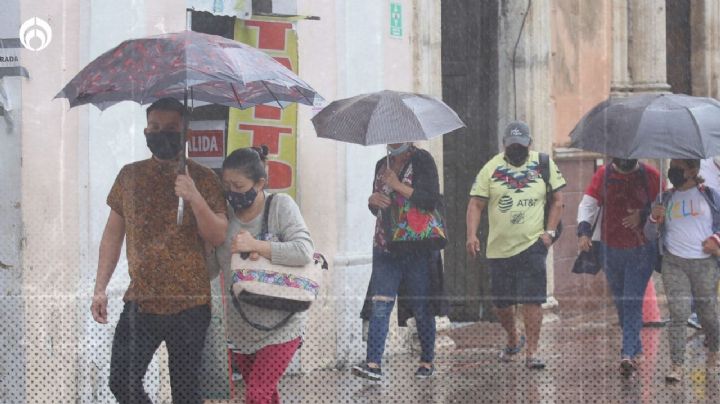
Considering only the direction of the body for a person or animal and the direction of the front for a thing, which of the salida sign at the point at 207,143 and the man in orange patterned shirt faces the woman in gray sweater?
the salida sign

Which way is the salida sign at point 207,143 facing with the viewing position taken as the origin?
facing the viewer

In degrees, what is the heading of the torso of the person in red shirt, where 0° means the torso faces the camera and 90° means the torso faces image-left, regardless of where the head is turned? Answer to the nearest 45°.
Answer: approximately 0°

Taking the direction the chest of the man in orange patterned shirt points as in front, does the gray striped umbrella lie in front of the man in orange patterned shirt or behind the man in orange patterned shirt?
behind

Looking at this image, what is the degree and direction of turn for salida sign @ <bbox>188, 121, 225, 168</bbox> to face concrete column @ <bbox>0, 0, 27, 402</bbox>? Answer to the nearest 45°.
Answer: approximately 45° to its right

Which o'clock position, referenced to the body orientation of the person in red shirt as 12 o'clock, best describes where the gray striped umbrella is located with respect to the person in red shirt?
The gray striped umbrella is roughly at 2 o'clock from the person in red shirt.

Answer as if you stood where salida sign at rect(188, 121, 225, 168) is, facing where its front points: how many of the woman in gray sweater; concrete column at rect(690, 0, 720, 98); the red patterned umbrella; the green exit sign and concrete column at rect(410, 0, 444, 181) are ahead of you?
2

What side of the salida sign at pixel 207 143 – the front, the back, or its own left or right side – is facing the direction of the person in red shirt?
left

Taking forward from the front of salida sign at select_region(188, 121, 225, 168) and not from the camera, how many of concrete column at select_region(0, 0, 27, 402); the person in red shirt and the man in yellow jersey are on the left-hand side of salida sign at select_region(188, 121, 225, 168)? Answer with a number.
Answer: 2

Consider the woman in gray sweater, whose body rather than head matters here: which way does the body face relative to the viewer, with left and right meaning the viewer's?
facing the viewer and to the left of the viewer

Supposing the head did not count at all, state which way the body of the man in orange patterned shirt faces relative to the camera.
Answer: toward the camera

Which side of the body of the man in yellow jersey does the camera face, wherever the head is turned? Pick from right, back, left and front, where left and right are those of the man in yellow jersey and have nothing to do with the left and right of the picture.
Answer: front

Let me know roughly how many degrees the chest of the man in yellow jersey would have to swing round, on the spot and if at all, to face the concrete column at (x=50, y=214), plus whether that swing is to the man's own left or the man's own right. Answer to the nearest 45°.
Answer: approximately 45° to the man's own right

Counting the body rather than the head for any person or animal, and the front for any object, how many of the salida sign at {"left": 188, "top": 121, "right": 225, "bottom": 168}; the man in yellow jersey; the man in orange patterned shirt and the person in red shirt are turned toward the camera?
4

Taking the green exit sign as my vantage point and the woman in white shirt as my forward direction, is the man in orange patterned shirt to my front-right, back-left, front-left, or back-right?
front-right
